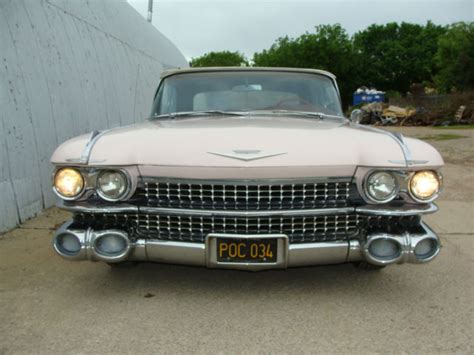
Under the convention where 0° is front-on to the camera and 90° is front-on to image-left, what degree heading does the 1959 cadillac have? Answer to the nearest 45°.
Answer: approximately 0°

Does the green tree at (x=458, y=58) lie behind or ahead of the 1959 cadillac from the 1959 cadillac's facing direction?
behind
